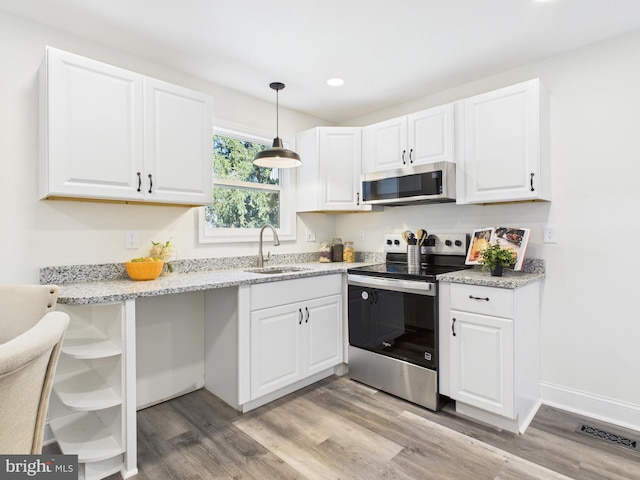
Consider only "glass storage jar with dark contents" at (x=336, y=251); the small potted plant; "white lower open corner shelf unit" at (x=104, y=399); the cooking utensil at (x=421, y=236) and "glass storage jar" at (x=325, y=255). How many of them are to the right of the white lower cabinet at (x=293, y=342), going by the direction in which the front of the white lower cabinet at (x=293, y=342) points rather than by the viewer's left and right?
1

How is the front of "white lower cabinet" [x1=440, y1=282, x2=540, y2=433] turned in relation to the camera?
facing the viewer and to the left of the viewer

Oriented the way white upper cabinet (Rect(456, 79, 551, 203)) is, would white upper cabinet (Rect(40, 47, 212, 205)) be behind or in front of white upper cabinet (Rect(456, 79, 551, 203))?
in front

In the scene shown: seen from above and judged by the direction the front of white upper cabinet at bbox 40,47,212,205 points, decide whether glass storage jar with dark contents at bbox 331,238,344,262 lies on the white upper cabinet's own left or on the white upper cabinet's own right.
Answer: on the white upper cabinet's own left

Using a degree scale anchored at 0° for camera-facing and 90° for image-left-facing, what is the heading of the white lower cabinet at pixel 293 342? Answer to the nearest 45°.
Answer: approximately 315°

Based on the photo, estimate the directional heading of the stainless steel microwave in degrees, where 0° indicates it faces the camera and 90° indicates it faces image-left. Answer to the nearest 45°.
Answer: approximately 45°

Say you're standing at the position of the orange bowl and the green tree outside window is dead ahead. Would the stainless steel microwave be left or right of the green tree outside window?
right

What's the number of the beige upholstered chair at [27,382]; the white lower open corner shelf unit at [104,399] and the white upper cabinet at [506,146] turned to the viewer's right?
0

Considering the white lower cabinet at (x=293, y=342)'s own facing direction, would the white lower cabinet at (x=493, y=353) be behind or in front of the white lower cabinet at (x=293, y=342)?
in front
